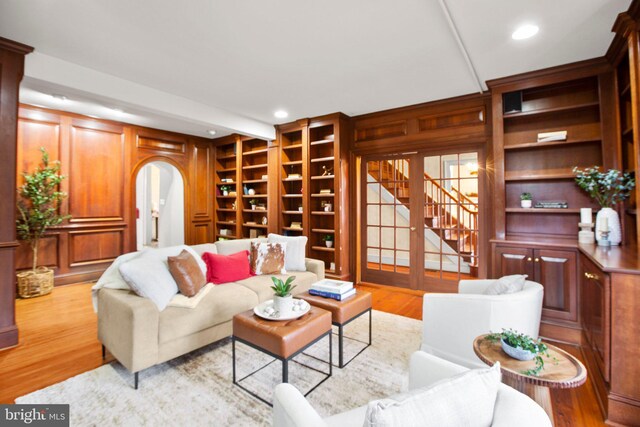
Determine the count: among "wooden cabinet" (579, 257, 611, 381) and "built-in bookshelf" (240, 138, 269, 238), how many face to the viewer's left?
1

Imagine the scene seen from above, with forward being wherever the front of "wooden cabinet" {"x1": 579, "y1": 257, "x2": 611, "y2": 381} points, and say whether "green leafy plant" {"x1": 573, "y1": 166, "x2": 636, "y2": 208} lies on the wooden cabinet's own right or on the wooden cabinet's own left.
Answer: on the wooden cabinet's own right

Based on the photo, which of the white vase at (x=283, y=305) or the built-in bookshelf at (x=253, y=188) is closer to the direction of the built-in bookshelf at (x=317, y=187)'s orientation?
the white vase

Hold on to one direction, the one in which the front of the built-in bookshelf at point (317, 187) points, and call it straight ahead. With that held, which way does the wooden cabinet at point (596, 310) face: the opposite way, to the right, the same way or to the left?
to the right

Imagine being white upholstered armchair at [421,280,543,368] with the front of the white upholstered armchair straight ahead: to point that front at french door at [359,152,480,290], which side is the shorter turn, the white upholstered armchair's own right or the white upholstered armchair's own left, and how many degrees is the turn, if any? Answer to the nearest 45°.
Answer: approximately 45° to the white upholstered armchair's own right

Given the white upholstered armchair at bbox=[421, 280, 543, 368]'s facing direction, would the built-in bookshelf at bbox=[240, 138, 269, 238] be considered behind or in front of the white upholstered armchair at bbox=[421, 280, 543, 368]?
in front

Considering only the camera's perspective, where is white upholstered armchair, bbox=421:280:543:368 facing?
facing away from the viewer and to the left of the viewer

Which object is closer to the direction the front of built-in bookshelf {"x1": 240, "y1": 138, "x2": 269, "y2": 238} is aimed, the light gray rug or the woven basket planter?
the light gray rug

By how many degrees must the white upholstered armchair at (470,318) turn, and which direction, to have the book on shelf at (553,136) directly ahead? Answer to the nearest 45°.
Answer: approximately 90° to its right

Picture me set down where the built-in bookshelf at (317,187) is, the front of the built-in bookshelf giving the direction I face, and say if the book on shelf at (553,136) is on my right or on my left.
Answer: on my left

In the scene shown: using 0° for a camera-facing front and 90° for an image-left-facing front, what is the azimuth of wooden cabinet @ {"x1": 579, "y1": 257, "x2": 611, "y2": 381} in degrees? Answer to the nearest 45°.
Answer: approximately 90°
